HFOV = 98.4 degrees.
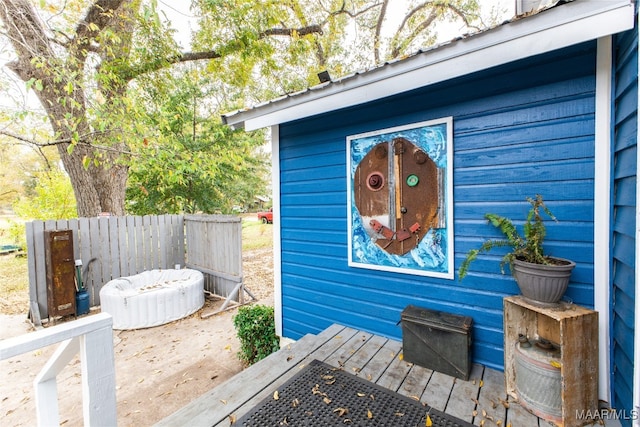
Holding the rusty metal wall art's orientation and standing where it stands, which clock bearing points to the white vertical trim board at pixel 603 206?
The white vertical trim board is roughly at 8 o'clock from the rusty metal wall art.

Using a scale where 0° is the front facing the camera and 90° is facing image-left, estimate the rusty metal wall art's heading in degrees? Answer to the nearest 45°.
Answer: approximately 45°

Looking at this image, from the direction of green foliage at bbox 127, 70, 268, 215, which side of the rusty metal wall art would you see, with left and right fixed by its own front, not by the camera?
right

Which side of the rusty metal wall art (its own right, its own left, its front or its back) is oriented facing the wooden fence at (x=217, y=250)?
right

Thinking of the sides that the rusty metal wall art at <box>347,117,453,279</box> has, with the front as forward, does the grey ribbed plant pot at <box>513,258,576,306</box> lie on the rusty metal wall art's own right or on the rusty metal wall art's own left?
on the rusty metal wall art's own left

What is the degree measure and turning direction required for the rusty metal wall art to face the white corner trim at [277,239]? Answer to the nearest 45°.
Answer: approximately 45° to its right

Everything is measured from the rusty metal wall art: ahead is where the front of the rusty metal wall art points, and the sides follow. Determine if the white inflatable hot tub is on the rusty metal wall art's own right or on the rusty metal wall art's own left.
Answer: on the rusty metal wall art's own right

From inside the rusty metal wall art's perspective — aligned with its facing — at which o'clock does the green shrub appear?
The green shrub is roughly at 2 o'clock from the rusty metal wall art.

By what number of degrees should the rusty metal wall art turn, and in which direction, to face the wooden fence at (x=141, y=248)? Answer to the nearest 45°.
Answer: approximately 45° to its right

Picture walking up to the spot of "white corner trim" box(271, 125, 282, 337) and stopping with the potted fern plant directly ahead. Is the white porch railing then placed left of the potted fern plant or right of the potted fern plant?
right

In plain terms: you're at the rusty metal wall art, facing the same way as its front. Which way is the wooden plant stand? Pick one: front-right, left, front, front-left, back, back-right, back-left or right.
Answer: left

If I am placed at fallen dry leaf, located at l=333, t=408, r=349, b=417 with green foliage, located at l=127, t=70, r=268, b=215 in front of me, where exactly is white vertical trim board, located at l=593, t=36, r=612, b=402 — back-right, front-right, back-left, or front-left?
back-right

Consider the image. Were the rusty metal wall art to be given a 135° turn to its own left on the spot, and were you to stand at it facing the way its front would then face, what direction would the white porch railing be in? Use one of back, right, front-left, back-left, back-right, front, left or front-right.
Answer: back-right
